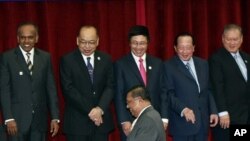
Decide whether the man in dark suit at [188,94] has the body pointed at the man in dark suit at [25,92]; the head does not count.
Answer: no

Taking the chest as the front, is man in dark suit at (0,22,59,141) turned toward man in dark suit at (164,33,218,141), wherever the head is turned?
no

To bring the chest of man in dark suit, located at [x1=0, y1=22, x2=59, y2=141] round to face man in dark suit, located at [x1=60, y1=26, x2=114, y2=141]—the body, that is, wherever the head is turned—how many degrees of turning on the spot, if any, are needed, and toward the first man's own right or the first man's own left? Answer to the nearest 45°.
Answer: approximately 90° to the first man's own left

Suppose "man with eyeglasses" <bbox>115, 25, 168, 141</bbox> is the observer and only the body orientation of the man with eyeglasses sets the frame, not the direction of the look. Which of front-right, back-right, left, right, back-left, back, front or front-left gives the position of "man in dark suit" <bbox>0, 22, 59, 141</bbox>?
right

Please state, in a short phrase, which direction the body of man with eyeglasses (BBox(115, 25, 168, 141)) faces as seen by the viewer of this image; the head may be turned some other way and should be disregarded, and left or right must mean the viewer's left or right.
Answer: facing the viewer

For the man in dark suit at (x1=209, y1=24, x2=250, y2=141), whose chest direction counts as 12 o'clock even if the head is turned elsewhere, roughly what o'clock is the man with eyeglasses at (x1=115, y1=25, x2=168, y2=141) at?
The man with eyeglasses is roughly at 4 o'clock from the man in dark suit.

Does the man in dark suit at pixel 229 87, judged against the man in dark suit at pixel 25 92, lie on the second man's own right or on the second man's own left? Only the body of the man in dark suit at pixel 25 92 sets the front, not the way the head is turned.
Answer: on the second man's own left

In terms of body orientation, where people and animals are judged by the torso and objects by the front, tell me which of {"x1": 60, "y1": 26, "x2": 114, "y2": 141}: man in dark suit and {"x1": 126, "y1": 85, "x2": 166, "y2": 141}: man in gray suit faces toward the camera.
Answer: {"x1": 60, "y1": 26, "x2": 114, "y2": 141}: man in dark suit

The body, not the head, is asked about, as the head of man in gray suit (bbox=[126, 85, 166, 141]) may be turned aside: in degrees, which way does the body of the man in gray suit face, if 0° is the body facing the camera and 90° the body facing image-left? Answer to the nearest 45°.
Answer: approximately 90°

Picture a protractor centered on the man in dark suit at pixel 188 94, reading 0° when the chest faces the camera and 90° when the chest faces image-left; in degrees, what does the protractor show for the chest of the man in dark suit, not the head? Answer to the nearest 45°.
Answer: approximately 315°

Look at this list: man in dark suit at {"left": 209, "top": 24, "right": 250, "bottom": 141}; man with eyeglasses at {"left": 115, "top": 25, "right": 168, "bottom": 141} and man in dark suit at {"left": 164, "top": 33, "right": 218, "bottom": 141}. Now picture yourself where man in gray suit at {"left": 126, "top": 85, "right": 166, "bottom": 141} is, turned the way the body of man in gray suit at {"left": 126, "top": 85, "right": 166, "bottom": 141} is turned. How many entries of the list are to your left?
0

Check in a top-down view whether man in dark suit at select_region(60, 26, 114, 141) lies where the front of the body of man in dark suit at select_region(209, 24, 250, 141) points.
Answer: no

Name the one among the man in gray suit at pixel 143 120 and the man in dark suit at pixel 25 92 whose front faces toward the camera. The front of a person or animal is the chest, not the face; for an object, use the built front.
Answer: the man in dark suit at pixel 25 92

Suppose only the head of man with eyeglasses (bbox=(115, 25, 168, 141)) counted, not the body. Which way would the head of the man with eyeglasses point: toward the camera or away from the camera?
toward the camera

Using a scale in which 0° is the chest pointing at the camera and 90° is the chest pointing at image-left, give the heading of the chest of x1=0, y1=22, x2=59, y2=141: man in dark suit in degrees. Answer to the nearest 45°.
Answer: approximately 0°

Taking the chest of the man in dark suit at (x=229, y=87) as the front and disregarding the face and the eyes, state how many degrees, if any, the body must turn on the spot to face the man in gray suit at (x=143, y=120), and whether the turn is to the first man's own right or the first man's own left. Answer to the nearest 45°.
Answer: approximately 90° to the first man's own right

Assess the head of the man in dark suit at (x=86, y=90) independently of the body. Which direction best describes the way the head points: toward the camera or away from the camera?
toward the camera

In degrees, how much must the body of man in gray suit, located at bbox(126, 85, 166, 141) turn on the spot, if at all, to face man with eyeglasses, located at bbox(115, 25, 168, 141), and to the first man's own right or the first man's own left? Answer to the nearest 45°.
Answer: approximately 90° to the first man's own right

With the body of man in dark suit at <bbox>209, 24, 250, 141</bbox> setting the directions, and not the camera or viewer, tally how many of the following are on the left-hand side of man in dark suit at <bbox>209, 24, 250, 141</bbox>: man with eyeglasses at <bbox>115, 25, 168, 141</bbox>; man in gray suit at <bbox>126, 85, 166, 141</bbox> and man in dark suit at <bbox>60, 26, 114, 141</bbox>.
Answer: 0

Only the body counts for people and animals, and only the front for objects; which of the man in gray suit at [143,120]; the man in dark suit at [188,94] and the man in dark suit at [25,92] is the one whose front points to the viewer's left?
the man in gray suit at [143,120]

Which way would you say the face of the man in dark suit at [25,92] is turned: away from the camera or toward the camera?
toward the camera
